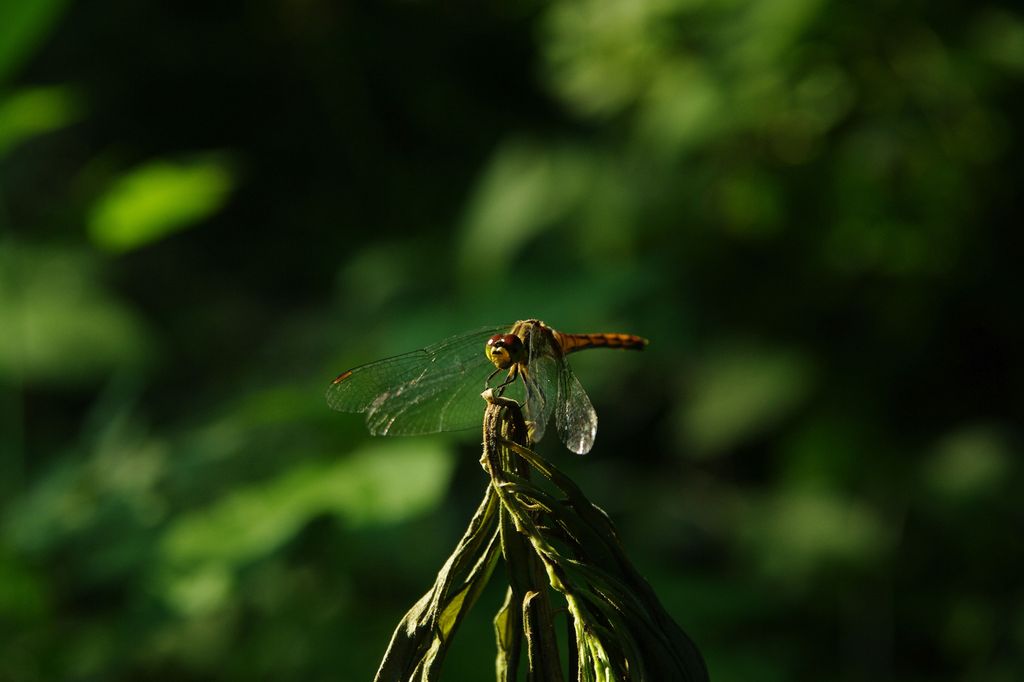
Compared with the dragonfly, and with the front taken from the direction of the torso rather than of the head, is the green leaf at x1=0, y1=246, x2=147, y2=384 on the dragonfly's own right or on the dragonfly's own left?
on the dragonfly's own right

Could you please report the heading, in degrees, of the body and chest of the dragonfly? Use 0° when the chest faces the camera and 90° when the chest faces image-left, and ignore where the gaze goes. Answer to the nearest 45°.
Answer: approximately 45°
